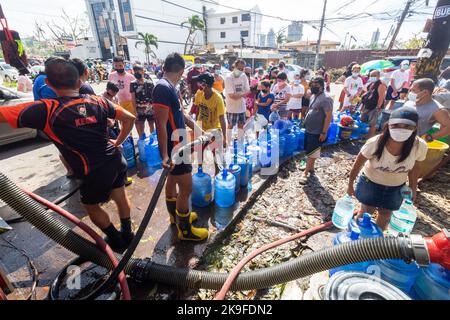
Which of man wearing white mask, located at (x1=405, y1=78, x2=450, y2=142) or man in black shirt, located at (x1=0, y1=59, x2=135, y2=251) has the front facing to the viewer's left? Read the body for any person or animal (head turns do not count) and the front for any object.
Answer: the man wearing white mask

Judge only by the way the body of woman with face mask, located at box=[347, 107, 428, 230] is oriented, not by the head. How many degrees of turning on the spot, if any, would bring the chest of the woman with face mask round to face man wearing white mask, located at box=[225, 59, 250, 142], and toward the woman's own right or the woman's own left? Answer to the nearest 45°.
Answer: approximately 135° to the woman's own right

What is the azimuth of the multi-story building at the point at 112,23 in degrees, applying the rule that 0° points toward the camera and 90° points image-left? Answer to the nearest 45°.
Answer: approximately 0°

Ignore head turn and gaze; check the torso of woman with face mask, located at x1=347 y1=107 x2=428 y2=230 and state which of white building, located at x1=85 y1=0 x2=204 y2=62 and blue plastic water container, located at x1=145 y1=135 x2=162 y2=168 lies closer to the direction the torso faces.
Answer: the blue plastic water container

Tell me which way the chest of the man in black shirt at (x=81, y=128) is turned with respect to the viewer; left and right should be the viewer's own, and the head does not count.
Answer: facing away from the viewer

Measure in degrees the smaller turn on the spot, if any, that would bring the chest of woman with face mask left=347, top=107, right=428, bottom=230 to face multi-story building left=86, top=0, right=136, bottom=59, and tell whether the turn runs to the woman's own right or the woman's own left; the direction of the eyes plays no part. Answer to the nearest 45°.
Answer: approximately 135° to the woman's own right

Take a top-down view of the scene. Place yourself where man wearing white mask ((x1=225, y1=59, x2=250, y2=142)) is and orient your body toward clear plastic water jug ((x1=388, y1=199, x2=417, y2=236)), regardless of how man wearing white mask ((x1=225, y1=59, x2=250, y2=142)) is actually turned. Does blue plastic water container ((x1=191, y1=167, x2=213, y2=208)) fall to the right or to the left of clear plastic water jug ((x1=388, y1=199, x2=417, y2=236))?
right

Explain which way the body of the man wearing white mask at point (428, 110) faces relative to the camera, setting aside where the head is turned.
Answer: to the viewer's left

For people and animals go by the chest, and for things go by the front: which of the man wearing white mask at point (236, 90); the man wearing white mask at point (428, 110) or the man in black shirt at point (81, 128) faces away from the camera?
the man in black shirt

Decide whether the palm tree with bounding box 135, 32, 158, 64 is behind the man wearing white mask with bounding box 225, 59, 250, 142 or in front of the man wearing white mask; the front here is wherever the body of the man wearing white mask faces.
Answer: behind
